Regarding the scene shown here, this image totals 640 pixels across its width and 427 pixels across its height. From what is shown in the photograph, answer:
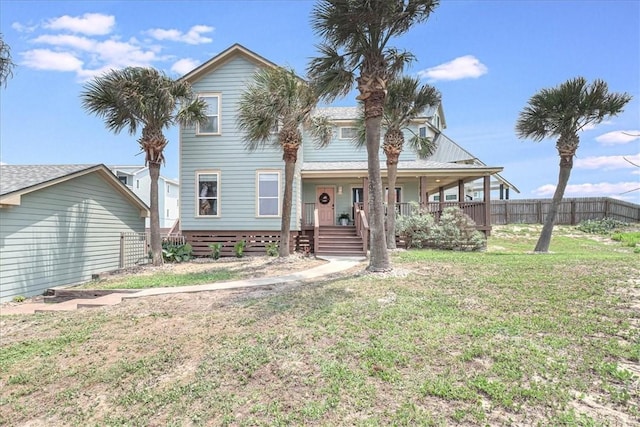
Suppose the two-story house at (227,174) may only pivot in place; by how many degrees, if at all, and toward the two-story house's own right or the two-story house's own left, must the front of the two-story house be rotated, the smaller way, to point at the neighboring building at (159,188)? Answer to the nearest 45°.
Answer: approximately 135° to the two-story house's own right

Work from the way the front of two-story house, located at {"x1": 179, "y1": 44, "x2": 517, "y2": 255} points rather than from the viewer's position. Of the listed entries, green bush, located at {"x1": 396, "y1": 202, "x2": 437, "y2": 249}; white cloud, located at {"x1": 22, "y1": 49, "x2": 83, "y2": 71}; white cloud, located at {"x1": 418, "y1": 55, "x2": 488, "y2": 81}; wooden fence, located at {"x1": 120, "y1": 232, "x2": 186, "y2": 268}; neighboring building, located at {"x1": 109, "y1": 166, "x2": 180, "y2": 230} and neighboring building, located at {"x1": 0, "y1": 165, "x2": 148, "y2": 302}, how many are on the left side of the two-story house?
2

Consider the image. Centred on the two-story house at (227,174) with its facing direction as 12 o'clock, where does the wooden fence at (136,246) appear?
The wooden fence is roughly at 3 o'clock from the two-story house.

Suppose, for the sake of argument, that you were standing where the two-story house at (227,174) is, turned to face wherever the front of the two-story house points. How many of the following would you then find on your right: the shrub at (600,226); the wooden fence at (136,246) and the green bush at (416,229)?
1

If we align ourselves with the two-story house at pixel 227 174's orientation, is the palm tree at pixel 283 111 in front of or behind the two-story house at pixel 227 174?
in front

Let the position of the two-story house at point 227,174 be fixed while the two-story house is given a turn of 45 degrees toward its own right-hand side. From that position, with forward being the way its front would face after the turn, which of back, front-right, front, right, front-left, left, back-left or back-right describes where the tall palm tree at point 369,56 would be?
left

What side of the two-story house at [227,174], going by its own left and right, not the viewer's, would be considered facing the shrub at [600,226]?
left

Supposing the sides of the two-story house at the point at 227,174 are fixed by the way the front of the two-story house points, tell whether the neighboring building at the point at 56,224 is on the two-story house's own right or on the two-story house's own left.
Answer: on the two-story house's own right

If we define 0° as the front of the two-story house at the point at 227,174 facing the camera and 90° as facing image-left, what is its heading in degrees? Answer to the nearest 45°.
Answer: approximately 0°

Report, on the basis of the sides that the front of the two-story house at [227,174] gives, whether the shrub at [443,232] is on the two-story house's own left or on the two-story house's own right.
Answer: on the two-story house's own left
